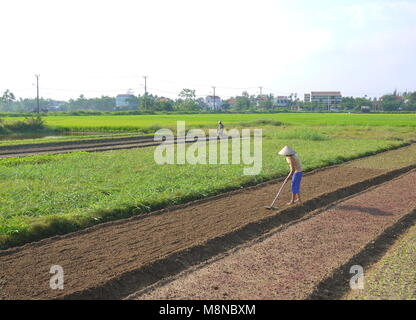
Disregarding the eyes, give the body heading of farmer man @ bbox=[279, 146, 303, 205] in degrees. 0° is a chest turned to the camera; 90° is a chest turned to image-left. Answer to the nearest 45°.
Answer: approximately 90°
